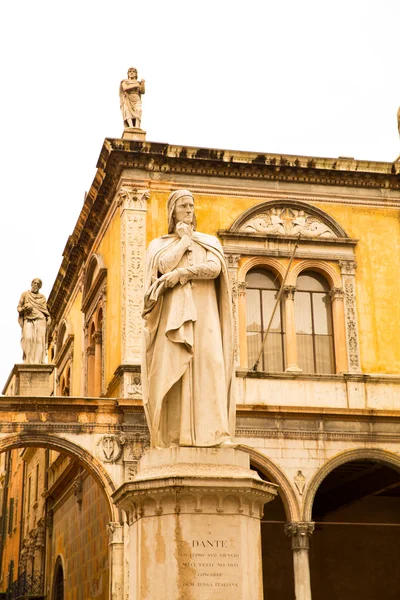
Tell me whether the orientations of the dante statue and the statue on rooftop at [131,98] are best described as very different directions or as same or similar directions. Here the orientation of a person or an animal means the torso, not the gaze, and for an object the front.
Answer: same or similar directions

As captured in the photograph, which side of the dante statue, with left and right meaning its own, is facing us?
front

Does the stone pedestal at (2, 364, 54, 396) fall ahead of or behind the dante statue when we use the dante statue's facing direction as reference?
behind

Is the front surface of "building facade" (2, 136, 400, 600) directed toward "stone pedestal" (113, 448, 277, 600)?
yes

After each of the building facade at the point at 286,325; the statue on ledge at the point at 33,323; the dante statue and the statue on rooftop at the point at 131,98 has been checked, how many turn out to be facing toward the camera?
4

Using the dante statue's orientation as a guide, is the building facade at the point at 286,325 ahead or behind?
behind

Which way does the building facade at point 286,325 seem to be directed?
toward the camera

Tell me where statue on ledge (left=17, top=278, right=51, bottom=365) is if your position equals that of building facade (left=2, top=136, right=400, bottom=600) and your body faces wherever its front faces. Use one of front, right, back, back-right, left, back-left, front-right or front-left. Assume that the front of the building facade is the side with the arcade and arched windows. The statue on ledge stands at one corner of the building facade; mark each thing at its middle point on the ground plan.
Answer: right

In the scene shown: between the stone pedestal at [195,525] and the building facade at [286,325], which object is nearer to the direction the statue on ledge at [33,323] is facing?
the stone pedestal
